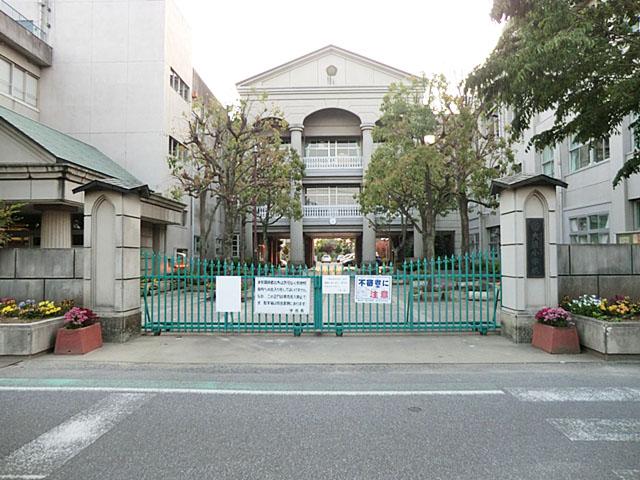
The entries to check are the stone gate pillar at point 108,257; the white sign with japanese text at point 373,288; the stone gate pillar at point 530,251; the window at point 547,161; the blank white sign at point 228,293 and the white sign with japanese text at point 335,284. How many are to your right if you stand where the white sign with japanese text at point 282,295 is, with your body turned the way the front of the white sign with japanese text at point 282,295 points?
2

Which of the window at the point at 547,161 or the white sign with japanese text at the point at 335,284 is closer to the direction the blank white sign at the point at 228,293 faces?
the white sign with japanese text

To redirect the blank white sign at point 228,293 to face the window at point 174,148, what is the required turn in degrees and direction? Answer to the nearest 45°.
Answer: approximately 180°

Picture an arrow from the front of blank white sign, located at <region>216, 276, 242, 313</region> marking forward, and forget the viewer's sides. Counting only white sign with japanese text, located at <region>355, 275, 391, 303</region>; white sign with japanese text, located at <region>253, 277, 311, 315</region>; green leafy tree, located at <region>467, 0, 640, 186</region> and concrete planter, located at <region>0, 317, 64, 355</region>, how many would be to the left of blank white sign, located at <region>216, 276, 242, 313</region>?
3

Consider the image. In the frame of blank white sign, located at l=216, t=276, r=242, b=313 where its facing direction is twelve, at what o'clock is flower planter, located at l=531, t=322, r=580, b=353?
The flower planter is roughly at 10 o'clock from the blank white sign.

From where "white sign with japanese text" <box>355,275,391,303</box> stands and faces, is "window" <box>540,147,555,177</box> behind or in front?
behind

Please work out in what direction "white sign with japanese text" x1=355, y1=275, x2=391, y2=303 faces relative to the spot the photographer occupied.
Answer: facing the viewer

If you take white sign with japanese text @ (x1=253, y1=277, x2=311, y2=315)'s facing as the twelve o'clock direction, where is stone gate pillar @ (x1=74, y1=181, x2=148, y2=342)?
The stone gate pillar is roughly at 3 o'clock from the white sign with japanese text.

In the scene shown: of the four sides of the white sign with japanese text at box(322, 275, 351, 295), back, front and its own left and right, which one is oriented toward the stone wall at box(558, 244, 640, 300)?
left

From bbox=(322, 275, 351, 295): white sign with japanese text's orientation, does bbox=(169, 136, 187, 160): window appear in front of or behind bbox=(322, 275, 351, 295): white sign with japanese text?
behind

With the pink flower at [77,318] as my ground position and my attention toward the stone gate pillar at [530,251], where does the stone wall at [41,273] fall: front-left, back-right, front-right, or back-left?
back-left

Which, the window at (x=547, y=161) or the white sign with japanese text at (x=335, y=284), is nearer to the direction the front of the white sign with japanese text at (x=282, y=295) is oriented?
the white sign with japanese text

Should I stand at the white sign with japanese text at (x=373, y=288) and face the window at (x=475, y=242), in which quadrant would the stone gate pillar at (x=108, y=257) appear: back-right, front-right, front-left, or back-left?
back-left

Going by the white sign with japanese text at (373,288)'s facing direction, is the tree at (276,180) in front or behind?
behind

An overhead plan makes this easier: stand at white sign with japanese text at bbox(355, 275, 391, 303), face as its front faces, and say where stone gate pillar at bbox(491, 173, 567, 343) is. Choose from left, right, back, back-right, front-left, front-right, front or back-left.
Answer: left

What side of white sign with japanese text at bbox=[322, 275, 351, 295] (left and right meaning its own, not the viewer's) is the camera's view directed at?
front

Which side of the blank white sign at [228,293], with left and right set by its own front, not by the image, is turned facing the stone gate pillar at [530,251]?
left
